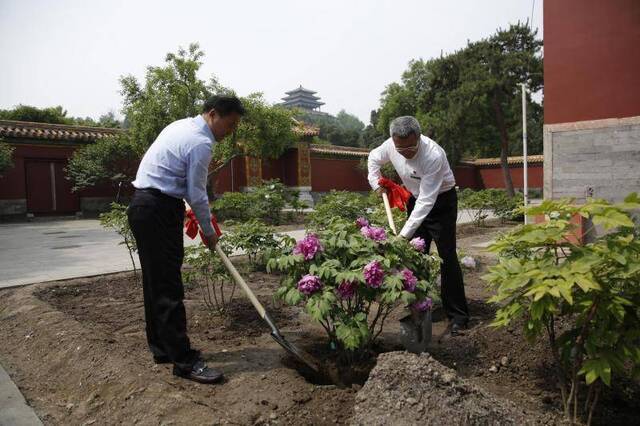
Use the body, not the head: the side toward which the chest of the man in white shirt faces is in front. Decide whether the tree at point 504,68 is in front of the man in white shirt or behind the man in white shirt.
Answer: behind

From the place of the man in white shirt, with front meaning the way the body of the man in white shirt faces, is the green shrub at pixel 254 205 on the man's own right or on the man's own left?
on the man's own right

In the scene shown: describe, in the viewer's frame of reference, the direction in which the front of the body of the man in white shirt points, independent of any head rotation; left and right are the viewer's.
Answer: facing the viewer and to the left of the viewer

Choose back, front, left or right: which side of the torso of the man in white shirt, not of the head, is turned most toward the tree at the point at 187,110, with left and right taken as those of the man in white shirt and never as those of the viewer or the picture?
right

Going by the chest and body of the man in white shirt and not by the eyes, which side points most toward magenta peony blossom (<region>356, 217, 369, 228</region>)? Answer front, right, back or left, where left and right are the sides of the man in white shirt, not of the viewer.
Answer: front

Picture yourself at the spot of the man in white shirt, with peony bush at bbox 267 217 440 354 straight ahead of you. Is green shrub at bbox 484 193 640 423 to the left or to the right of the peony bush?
left

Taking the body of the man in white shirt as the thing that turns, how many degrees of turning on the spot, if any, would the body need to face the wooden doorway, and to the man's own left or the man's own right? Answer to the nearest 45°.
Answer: approximately 90° to the man's own right
